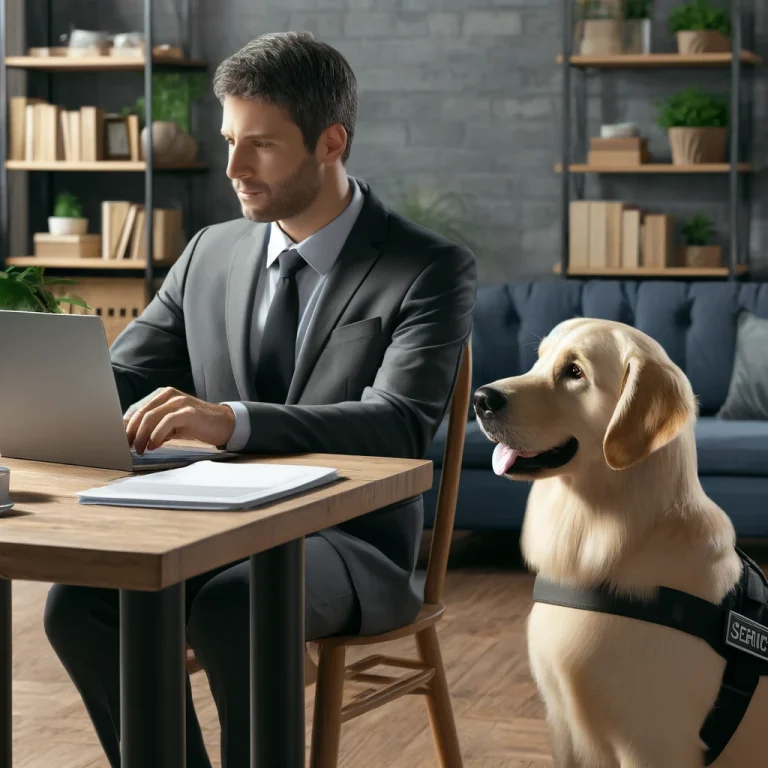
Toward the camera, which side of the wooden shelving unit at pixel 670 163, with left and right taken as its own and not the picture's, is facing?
front

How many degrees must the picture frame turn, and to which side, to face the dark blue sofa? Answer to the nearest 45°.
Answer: approximately 45° to its left

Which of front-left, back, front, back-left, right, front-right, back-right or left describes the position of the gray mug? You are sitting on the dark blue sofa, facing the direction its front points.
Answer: front

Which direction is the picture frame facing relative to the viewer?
toward the camera

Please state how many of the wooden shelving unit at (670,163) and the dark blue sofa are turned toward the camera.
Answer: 2

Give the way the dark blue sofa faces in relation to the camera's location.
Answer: facing the viewer

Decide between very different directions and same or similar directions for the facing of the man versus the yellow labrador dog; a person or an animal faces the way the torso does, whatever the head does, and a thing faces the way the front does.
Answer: same or similar directions

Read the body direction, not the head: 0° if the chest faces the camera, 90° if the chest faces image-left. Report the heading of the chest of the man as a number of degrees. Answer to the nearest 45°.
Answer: approximately 45°

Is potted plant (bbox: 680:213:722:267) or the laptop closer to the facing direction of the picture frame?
the laptop

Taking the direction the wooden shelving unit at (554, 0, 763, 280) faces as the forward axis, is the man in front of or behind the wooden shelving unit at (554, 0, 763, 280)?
in front

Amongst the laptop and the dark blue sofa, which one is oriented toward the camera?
the dark blue sofa

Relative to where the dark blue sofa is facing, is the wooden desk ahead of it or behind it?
ahead
